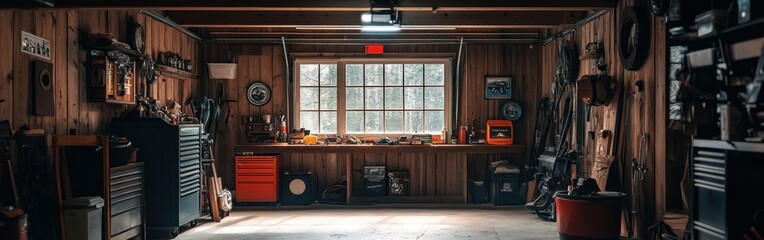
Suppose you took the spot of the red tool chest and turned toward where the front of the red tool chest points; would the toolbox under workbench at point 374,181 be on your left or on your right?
on your left

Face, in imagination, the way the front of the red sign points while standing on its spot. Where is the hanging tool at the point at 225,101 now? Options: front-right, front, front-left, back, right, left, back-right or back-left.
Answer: right

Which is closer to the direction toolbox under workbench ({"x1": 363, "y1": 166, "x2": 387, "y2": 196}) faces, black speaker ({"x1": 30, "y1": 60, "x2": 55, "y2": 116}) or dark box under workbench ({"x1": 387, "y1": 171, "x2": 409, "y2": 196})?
the black speaker

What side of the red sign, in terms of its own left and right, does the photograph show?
front

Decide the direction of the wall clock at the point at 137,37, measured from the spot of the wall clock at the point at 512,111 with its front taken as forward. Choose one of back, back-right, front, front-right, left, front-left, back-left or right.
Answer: front-right

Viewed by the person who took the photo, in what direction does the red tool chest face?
facing the viewer

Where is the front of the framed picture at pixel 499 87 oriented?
toward the camera

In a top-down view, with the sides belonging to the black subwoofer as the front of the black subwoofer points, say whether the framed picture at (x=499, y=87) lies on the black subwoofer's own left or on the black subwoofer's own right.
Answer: on the black subwoofer's own left

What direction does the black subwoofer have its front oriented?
toward the camera

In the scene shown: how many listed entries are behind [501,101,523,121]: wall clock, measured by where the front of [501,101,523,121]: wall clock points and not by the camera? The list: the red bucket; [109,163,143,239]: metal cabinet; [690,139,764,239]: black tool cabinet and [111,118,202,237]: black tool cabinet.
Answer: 0

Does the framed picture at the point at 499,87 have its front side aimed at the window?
no

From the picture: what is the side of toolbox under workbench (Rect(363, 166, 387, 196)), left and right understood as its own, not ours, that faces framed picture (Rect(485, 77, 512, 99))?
left

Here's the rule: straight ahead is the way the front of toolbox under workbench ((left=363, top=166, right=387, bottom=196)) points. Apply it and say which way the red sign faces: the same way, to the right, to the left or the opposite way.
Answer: the same way

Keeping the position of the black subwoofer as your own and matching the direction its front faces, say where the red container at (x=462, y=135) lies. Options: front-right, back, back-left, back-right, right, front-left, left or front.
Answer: left
